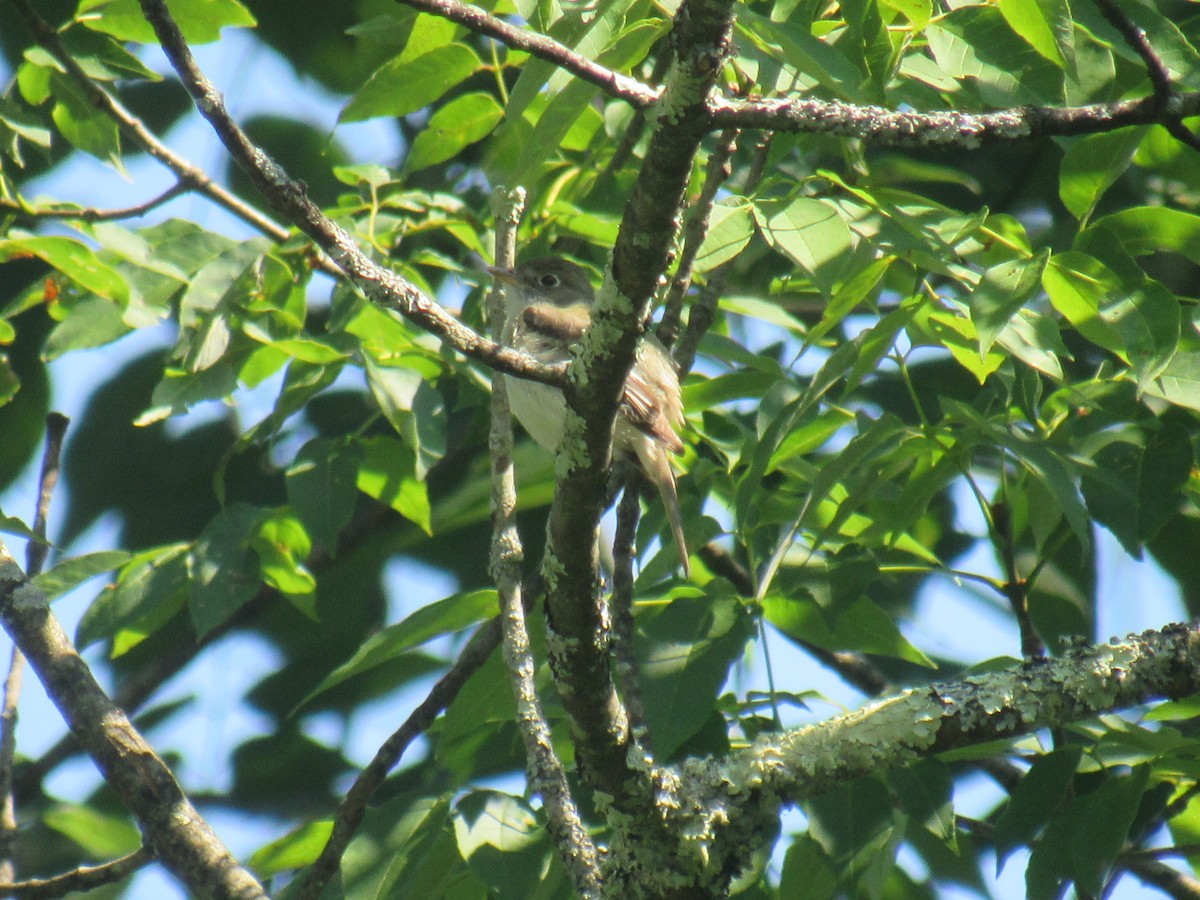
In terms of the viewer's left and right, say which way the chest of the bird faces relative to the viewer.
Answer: facing to the left of the viewer
